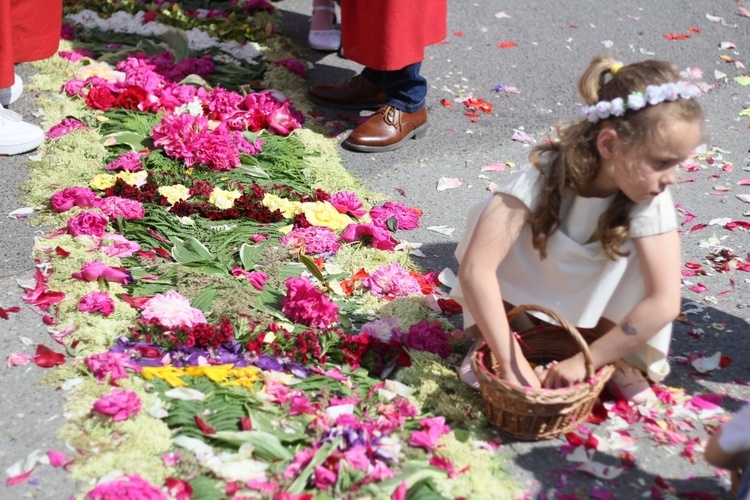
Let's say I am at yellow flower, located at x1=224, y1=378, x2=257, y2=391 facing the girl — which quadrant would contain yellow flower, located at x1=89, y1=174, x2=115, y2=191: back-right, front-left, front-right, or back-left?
back-left

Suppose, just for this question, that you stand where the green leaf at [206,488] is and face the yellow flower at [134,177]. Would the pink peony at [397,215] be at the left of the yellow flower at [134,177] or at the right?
right

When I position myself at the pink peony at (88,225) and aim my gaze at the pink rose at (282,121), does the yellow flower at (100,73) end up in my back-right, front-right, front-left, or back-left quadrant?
front-left

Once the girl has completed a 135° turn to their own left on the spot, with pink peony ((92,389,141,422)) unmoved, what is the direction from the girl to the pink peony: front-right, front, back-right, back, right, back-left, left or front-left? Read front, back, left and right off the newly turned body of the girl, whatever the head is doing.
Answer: back-left

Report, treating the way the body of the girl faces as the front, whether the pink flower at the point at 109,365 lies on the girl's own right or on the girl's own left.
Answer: on the girl's own right
